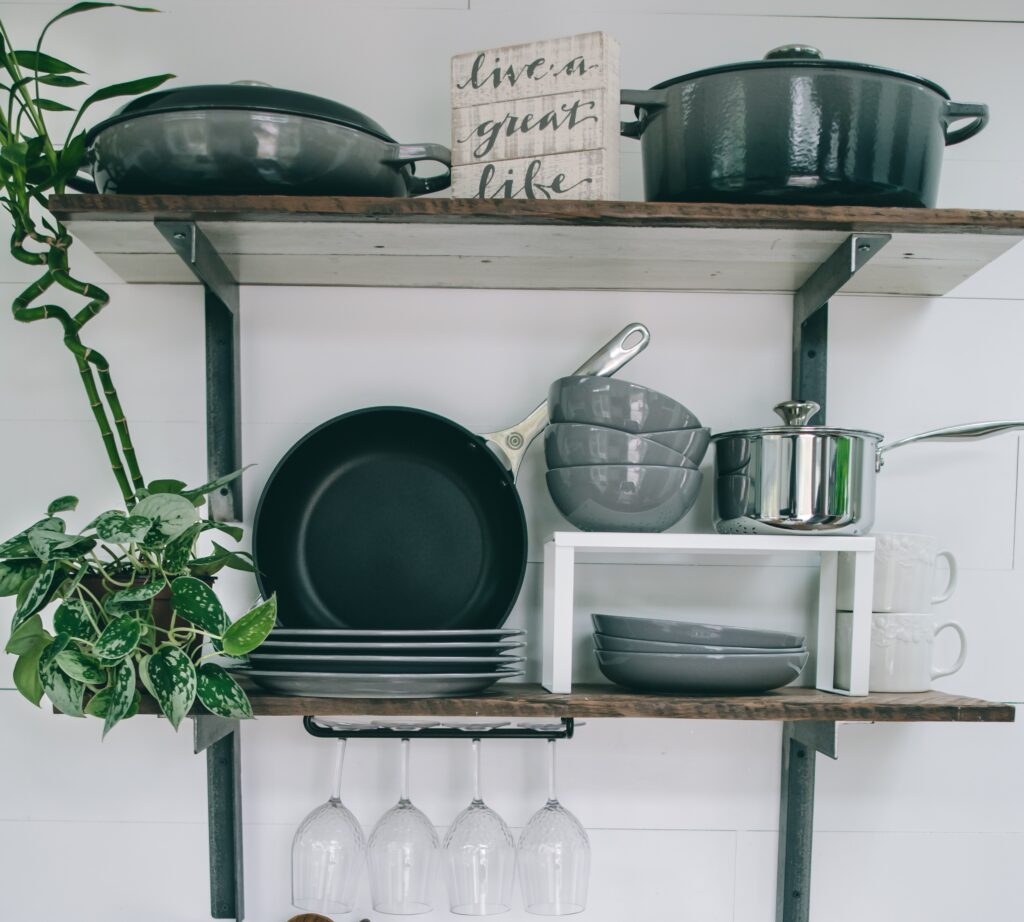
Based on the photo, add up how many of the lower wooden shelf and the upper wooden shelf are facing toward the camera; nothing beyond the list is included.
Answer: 2

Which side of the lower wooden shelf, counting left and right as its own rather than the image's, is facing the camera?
front

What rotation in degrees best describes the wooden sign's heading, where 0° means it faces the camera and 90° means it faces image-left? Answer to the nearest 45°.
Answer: approximately 45°

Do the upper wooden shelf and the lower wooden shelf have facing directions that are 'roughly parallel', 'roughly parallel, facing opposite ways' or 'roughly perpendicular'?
roughly parallel

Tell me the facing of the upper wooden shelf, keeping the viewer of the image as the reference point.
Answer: facing the viewer
